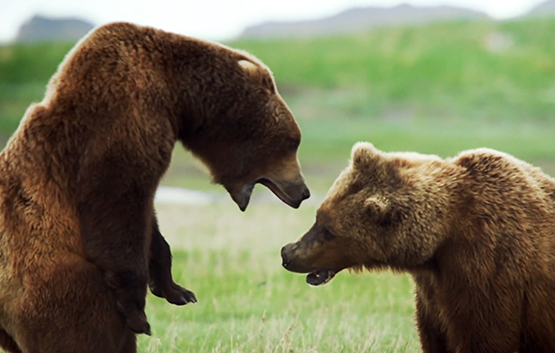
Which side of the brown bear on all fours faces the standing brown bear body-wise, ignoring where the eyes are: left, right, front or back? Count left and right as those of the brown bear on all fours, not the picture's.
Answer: front

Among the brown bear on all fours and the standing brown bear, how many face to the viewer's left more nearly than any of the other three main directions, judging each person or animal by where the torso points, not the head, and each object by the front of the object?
1

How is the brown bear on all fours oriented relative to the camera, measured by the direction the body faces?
to the viewer's left

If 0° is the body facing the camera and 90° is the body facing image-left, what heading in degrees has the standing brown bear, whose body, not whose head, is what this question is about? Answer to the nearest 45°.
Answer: approximately 270°

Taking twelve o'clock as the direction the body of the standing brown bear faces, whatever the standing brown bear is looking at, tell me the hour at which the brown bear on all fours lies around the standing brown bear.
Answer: The brown bear on all fours is roughly at 12 o'clock from the standing brown bear.

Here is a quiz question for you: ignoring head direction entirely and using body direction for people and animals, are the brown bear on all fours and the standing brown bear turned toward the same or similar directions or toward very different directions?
very different directions
